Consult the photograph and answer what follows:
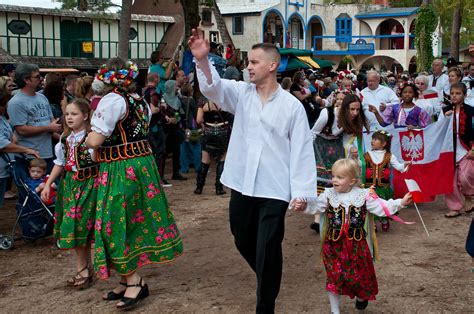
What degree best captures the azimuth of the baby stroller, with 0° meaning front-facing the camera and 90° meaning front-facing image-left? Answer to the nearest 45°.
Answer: approximately 270°

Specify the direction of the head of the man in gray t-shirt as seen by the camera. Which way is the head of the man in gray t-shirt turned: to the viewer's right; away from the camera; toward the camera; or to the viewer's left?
to the viewer's right

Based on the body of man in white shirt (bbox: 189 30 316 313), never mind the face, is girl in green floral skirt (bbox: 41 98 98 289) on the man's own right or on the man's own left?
on the man's own right

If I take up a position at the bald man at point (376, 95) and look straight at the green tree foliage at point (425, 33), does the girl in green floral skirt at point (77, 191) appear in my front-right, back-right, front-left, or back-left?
back-left

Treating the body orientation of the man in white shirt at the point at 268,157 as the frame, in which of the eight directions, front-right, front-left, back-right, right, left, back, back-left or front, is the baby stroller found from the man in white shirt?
right

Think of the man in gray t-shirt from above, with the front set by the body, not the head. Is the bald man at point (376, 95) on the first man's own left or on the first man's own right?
on the first man's own left

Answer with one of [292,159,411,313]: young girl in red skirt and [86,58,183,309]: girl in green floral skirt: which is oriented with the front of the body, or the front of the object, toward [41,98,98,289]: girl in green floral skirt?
[86,58,183,309]: girl in green floral skirt
